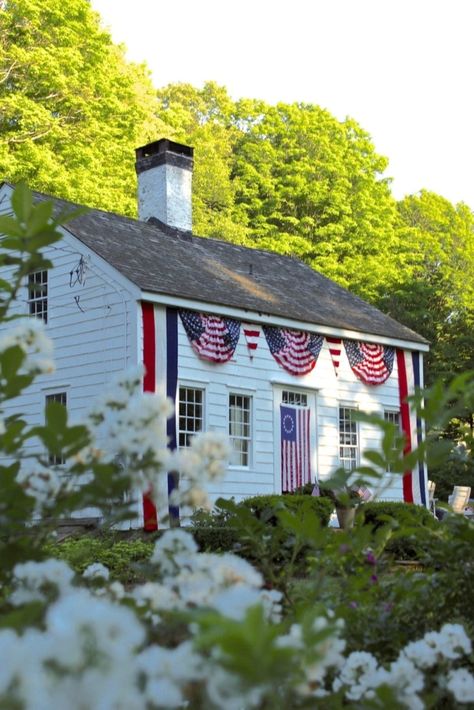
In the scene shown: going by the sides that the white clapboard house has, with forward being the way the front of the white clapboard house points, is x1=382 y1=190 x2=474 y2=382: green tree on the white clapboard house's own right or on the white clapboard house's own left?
on the white clapboard house's own left

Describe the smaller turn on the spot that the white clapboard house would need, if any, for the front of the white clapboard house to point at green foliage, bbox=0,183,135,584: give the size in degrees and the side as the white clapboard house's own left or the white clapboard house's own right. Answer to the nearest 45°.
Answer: approximately 45° to the white clapboard house's own right

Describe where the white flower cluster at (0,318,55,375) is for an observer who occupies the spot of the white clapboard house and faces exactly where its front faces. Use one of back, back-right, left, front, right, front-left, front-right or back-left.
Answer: front-right

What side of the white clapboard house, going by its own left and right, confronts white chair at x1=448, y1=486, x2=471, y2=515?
left

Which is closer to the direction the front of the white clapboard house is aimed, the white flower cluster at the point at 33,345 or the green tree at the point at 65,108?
the white flower cluster

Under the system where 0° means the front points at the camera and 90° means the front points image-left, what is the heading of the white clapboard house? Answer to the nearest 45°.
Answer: approximately 315°

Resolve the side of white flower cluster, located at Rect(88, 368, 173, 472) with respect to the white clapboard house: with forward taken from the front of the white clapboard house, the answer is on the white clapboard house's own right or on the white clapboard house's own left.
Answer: on the white clapboard house's own right

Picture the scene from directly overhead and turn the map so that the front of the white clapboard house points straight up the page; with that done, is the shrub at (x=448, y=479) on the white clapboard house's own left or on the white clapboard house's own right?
on the white clapboard house's own left

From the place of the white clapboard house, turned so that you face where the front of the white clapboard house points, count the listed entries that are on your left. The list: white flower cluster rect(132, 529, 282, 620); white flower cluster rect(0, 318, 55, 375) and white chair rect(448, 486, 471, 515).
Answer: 1

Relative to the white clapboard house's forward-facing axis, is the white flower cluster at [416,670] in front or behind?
in front

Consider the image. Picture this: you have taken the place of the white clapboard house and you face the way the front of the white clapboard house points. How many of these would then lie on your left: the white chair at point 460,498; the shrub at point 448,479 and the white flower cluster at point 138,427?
2

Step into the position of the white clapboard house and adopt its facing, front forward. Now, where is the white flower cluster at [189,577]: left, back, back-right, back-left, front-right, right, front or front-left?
front-right

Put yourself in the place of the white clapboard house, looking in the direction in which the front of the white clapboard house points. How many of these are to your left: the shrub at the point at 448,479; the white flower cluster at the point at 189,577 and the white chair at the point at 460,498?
2

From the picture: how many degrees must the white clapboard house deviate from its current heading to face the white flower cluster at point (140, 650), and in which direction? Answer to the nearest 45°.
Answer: approximately 45° to its right

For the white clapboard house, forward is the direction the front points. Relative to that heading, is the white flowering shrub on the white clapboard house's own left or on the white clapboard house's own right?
on the white clapboard house's own right
